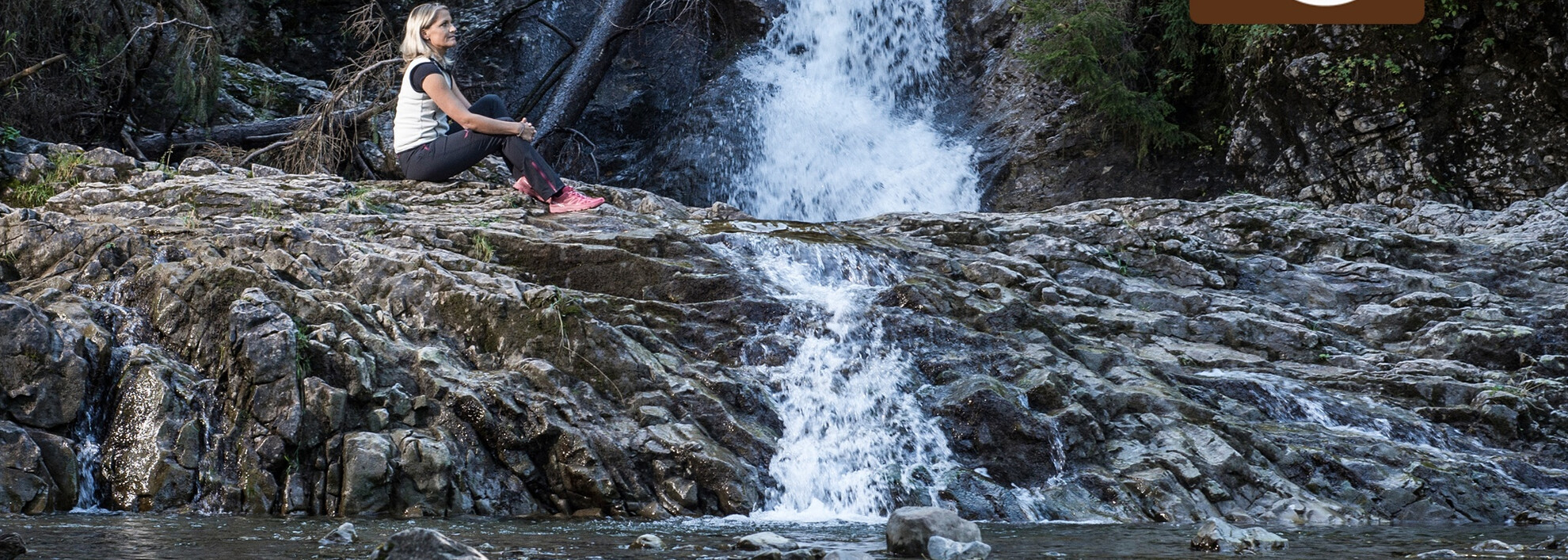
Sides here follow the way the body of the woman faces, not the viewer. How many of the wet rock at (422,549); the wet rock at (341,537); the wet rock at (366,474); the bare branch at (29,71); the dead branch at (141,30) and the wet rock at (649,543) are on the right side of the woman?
4

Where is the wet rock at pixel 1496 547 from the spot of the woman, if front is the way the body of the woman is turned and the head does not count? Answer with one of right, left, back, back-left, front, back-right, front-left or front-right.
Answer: front-right

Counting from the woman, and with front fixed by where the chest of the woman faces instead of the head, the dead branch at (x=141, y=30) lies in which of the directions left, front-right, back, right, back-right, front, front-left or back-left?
back-left

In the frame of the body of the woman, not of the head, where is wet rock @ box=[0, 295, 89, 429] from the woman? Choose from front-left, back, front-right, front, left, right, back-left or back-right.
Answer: back-right

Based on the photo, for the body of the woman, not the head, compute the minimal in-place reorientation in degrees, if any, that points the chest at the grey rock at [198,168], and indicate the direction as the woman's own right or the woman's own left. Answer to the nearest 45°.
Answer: approximately 135° to the woman's own left

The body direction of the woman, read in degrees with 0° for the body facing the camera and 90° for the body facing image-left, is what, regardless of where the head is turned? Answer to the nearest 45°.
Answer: approximately 270°

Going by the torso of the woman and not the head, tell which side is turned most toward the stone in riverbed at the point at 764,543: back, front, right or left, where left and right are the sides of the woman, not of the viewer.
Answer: right

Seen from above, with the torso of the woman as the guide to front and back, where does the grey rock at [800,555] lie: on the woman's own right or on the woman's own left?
on the woman's own right

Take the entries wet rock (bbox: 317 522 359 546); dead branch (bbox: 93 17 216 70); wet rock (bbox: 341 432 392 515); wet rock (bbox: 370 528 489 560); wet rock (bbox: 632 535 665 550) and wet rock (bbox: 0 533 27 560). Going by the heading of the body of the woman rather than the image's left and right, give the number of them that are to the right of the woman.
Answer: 5

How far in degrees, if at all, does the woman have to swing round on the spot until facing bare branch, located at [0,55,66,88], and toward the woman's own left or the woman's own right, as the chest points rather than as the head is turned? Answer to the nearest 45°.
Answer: approximately 135° to the woman's own left

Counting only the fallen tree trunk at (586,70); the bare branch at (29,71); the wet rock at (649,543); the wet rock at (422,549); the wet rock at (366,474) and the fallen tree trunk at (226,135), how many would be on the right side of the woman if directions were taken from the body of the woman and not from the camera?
3

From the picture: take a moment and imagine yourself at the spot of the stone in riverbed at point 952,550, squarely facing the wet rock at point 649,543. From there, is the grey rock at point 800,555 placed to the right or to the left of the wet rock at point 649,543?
left

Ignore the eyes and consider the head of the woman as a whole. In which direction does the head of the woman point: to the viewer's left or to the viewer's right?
to the viewer's right

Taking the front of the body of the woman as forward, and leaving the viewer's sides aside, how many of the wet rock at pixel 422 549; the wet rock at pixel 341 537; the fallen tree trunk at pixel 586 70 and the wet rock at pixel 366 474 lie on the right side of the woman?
3

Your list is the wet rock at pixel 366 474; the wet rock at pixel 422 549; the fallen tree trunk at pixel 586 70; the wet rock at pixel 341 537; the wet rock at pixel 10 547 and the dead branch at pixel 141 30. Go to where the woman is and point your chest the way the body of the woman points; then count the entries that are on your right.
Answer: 4

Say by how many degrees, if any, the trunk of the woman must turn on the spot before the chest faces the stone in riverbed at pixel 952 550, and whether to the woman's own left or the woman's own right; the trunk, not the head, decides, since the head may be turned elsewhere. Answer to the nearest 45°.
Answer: approximately 90° to the woman's own right

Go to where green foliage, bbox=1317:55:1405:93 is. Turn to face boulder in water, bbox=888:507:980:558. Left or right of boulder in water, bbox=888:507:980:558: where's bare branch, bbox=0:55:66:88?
right

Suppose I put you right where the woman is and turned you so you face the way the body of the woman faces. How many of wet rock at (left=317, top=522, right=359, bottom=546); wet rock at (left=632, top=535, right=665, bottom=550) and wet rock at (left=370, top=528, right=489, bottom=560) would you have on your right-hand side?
3

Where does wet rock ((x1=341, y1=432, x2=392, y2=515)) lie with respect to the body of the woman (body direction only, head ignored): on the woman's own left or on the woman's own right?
on the woman's own right
